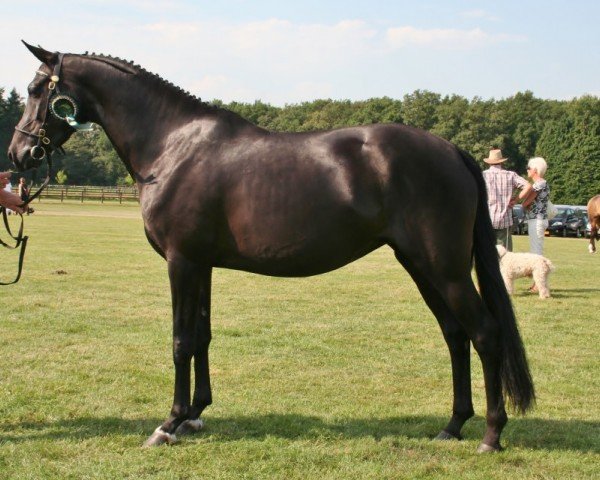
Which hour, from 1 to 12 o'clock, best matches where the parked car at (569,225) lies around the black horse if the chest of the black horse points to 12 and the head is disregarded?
The parked car is roughly at 4 o'clock from the black horse.

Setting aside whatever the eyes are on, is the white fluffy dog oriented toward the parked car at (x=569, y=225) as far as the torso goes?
no

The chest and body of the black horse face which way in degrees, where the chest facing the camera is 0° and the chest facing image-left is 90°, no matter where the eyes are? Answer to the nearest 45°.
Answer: approximately 90°

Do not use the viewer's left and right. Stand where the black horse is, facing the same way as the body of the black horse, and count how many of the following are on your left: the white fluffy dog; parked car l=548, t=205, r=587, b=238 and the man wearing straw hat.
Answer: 0

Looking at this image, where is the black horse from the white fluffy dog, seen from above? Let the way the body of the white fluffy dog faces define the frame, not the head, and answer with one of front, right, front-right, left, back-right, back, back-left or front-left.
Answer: left

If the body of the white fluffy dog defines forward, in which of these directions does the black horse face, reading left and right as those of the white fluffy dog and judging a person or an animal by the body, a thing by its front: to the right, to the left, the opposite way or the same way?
the same way

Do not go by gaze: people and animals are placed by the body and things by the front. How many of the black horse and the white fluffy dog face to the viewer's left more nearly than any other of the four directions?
2

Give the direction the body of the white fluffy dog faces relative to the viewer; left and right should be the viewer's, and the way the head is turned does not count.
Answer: facing to the left of the viewer

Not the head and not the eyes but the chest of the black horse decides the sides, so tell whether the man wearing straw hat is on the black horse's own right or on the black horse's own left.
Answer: on the black horse's own right

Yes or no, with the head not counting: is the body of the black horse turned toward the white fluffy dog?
no
